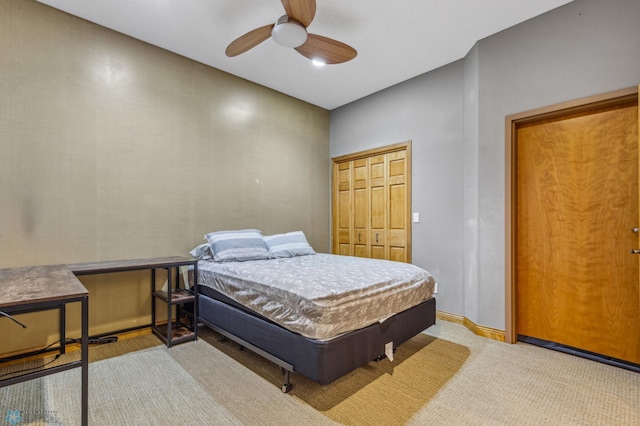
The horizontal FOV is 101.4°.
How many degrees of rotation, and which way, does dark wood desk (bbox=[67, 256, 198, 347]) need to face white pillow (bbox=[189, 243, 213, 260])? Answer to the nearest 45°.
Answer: approximately 90° to its left

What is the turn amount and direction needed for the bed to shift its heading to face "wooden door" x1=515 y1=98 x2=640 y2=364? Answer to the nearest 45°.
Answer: approximately 45° to its left

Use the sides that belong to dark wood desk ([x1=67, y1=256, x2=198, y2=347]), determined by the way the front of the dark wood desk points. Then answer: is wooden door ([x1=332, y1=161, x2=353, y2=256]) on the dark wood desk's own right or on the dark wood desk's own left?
on the dark wood desk's own left

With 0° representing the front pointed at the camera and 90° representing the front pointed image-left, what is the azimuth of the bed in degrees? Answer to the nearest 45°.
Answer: approximately 315°

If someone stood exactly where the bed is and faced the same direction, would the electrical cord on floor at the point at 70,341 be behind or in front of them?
behind

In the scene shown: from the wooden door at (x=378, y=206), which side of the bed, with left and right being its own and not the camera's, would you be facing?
left

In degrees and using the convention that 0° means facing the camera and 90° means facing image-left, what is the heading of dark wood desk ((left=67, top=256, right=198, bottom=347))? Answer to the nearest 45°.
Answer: approximately 315°
